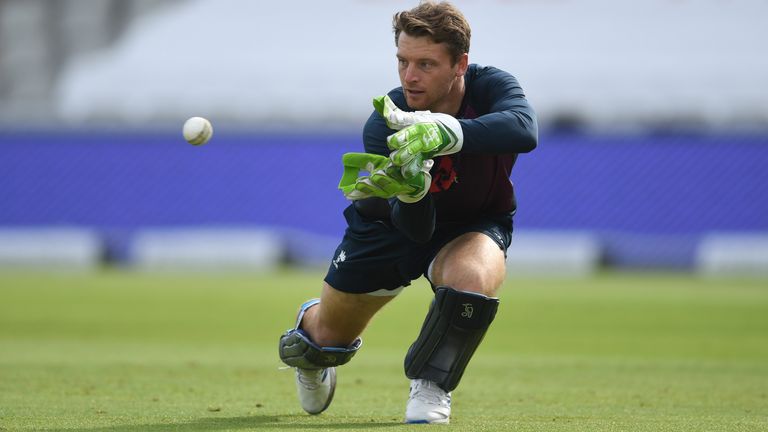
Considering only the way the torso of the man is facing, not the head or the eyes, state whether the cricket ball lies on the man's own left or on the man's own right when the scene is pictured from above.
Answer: on the man's own right

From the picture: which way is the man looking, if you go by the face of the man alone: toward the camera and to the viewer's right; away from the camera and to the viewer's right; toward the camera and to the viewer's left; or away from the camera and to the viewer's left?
toward the camera and to the viewer's left

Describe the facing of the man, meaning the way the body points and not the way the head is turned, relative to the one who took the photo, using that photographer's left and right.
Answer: facing the viewer and to the left of the viewer
